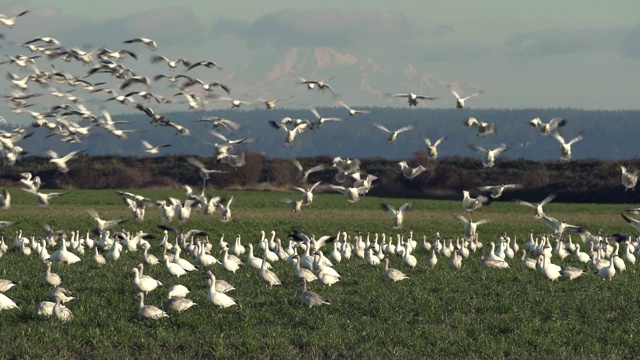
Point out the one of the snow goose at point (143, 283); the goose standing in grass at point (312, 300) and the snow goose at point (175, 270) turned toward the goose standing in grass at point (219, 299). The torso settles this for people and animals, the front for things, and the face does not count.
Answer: the goose standing in grass at point (312, 300)

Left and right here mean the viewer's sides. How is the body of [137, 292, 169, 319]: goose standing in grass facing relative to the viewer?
facing to the left of the viewer

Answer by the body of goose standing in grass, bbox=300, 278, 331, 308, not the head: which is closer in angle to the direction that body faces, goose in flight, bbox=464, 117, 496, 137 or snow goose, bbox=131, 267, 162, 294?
the snow goose

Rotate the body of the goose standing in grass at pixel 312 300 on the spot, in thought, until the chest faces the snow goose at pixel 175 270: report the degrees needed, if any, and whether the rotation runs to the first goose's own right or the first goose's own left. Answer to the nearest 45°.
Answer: approximately 45° to the first goose's own right

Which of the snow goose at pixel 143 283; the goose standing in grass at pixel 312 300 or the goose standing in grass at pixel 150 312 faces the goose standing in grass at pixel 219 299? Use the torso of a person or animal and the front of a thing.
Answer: the goose standing in grass at pixel 312 300

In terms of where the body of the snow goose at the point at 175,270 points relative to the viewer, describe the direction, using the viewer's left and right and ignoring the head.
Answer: facing to the left of the viewer

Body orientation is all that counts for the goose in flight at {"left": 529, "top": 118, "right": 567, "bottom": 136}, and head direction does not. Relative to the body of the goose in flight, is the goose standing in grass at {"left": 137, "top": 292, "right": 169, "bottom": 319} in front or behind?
in front

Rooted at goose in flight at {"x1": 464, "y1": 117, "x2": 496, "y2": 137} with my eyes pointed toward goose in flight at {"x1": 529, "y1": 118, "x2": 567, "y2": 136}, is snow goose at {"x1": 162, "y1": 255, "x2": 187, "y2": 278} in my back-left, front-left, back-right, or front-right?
back-right

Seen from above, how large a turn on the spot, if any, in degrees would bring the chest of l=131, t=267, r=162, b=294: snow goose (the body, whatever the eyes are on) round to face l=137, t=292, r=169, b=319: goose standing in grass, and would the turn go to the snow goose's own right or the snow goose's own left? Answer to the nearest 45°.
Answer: approximately 90° to the snow goose's own left

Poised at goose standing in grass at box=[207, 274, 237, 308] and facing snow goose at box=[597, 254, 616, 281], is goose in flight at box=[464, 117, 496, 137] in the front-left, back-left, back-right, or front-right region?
front-left

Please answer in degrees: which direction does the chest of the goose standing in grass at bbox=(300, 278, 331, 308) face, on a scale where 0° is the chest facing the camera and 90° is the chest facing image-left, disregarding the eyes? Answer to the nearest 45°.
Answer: approximately 90°

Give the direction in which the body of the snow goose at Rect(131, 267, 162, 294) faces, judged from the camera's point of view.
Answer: to the viewer's left

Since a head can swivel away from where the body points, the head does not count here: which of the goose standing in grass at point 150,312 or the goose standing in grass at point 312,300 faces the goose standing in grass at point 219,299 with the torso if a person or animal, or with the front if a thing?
the goose standing in grass at point 312,300
